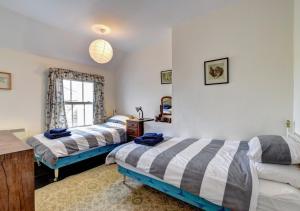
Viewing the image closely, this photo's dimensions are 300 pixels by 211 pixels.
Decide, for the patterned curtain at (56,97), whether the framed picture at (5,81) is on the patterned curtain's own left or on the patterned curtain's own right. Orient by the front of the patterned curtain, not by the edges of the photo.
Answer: on the patterned curtain's own right

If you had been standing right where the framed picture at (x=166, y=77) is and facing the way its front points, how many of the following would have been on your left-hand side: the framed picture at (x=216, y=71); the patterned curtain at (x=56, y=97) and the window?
1

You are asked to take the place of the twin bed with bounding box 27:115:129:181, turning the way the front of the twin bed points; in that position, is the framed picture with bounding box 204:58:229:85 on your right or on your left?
on your left

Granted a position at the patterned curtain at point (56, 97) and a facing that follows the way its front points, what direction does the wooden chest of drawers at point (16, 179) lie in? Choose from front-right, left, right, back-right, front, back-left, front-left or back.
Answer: front-right

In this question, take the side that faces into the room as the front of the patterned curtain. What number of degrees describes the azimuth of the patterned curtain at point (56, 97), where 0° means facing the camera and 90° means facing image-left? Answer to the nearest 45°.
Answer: approximately 315°

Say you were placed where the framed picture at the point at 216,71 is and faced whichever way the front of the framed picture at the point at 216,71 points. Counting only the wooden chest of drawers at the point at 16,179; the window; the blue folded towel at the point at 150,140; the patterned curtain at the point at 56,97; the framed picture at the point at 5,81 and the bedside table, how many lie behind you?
0

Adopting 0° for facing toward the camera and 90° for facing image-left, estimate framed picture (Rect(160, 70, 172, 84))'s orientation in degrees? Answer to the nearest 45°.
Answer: approximately 45°

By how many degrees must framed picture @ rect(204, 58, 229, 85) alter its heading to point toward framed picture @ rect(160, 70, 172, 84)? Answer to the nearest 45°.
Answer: approximately 90° to its right

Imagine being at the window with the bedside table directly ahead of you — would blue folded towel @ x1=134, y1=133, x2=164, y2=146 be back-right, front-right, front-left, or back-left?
front-right

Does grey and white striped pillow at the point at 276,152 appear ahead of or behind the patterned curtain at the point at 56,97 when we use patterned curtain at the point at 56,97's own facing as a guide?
ahead

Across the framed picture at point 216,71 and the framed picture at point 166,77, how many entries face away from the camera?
0

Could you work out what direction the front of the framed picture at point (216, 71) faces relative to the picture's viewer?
facing the viewer and to the left of the viewer

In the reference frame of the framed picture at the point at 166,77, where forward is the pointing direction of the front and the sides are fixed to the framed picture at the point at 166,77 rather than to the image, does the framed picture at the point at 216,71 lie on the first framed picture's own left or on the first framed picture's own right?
on the first framed picture's own left

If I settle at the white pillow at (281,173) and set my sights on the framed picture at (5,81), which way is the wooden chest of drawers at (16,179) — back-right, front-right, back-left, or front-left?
front-left

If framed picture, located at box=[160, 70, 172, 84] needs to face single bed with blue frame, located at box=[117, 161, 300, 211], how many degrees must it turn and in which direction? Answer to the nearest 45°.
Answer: approximately 45° to its left

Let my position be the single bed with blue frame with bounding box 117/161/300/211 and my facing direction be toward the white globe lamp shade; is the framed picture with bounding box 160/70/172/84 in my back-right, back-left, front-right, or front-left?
front-right

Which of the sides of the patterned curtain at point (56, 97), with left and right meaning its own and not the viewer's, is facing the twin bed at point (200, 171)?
front

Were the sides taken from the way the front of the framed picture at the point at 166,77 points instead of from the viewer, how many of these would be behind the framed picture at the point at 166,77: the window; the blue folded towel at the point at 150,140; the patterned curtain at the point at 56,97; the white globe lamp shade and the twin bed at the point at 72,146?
0

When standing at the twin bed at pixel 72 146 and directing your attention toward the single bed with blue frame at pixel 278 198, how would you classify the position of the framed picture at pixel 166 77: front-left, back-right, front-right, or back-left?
front-left

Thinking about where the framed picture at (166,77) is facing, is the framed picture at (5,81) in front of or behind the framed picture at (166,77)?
in front
